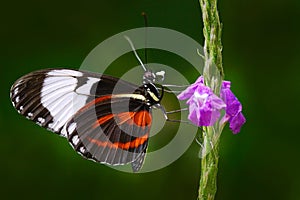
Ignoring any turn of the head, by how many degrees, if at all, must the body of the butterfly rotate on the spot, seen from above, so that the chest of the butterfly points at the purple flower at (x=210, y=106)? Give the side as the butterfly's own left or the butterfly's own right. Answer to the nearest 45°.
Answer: approximately 45° to the butterfly's own right

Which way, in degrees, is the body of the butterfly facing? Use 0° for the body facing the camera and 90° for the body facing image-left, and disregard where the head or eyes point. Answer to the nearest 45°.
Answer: approximately 270°

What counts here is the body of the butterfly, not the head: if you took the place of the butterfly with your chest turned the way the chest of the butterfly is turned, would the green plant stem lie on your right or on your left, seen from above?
on your right
